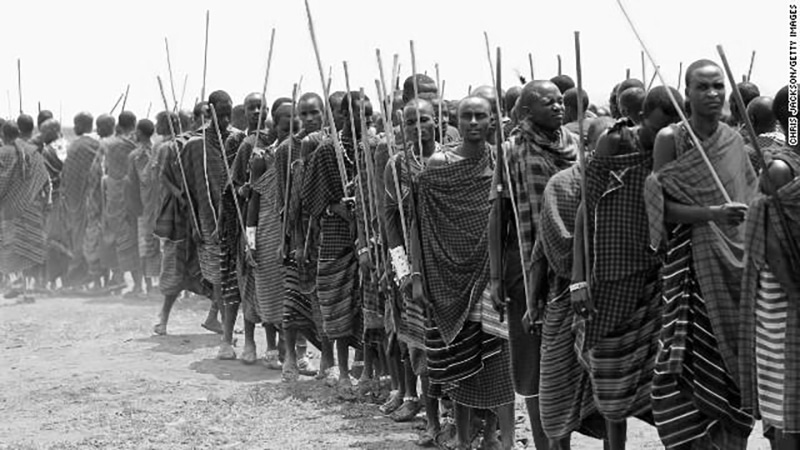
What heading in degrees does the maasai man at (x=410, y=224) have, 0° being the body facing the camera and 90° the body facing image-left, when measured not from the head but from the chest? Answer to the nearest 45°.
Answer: approximately 0°

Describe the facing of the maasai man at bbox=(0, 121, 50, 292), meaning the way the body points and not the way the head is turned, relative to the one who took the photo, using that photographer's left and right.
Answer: facing away from the viewer

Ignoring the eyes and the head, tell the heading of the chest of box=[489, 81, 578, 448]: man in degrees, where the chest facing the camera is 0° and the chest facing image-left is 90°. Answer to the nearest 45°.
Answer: approximately 315°

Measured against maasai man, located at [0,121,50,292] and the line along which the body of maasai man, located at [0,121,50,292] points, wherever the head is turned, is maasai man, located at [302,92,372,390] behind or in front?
behind

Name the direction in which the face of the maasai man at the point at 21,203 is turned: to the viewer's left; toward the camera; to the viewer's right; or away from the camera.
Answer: away from the camera
